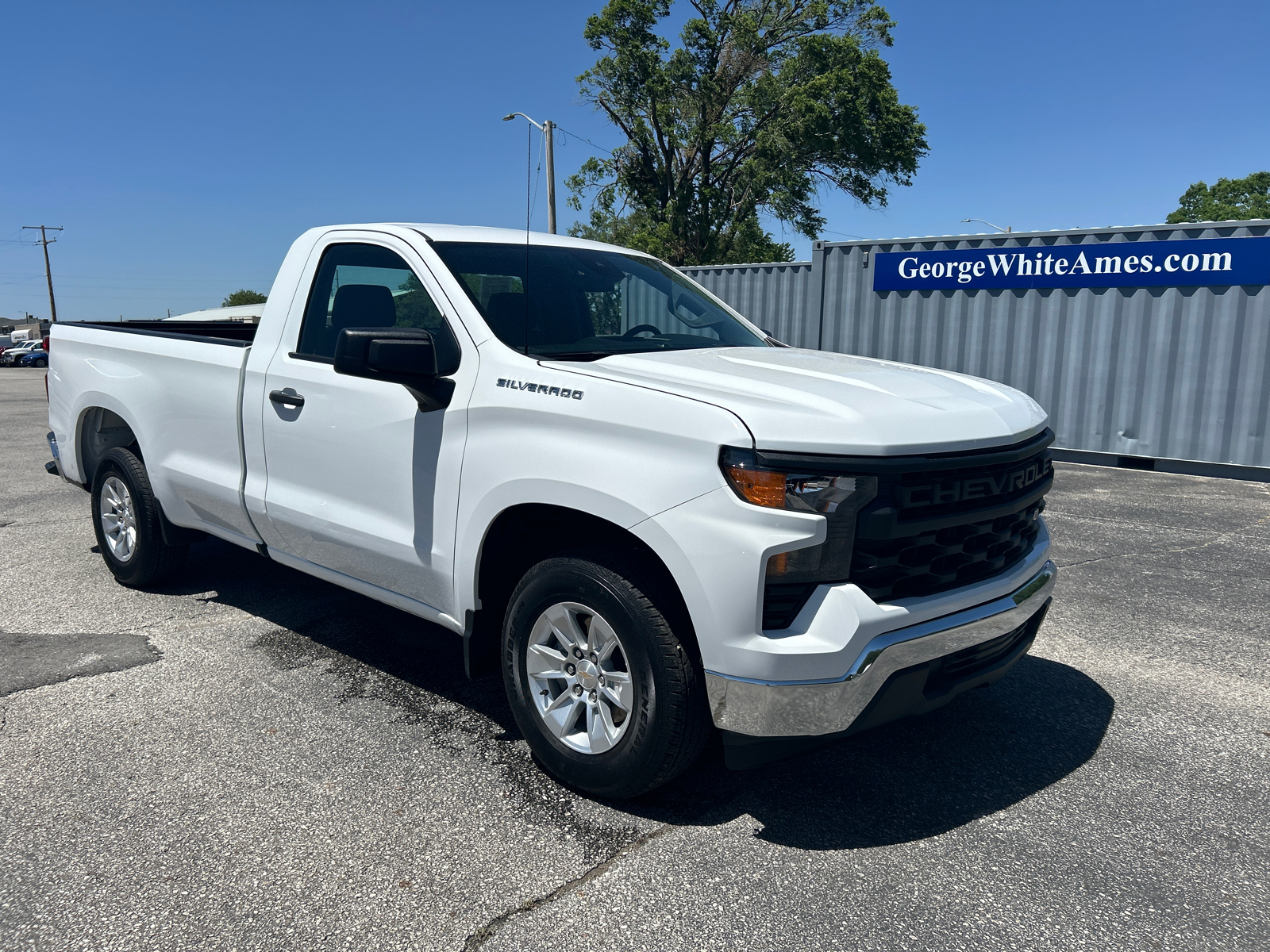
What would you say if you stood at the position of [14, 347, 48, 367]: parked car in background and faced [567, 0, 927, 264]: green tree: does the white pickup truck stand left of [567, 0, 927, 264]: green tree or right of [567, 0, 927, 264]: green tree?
right

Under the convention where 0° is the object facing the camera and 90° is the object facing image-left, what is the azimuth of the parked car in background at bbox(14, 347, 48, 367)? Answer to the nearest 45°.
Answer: approximately 45°

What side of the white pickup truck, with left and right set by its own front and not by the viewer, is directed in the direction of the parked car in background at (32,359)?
back

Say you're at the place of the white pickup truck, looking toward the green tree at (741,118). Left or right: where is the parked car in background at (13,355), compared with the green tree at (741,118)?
left

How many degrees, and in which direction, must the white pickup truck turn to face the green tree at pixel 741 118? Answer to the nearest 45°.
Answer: approximately 135° to its left
